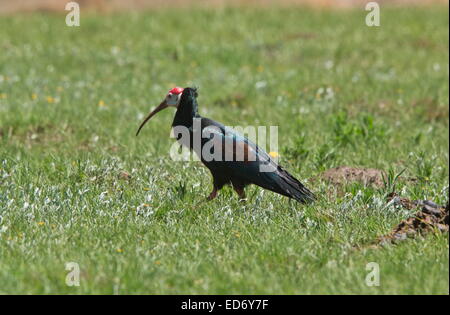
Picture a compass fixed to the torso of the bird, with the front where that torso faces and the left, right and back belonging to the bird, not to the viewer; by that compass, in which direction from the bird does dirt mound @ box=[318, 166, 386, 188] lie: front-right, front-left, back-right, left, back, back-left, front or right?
back-right

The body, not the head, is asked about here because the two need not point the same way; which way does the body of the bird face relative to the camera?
to the viewer's left
